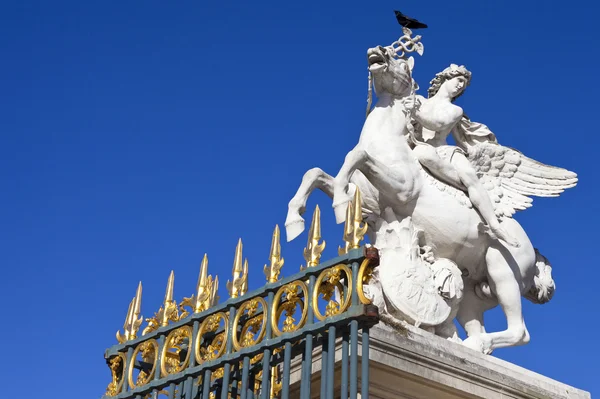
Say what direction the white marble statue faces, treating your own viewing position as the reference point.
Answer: facing the viewer and to the left of the viewer
